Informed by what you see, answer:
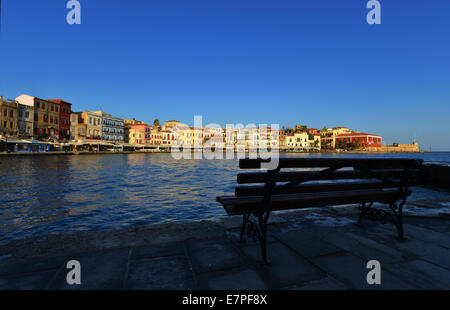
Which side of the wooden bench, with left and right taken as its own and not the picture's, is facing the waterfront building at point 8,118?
front

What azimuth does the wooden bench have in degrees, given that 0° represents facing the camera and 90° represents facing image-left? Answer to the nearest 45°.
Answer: approximately 135°

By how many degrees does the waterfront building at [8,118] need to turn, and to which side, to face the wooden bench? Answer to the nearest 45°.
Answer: approximately 45° to its right

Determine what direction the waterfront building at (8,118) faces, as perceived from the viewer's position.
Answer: facing the viewer and to the right of the viewer
